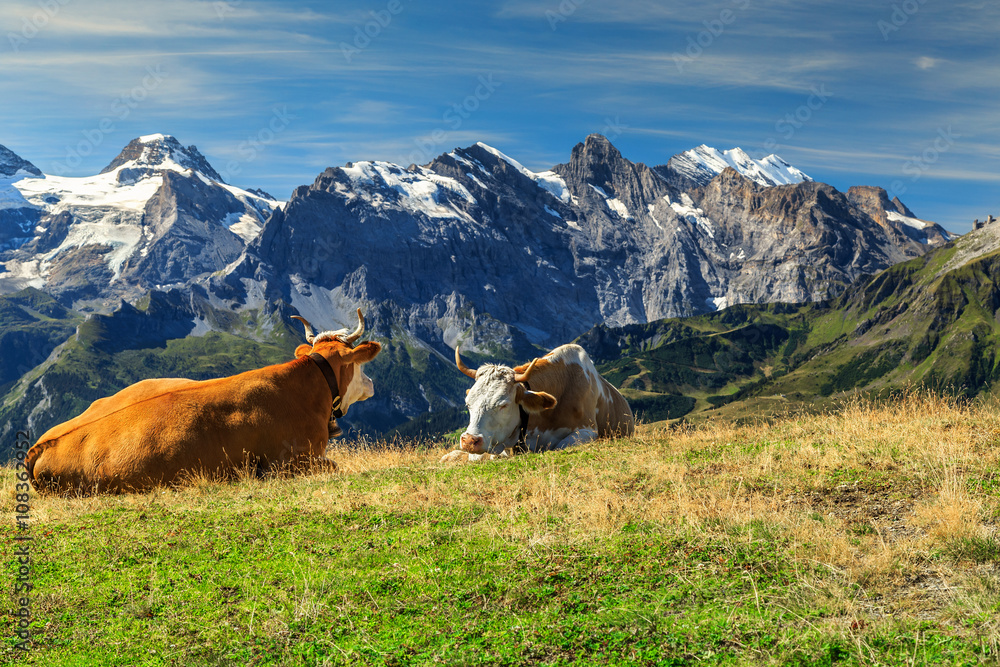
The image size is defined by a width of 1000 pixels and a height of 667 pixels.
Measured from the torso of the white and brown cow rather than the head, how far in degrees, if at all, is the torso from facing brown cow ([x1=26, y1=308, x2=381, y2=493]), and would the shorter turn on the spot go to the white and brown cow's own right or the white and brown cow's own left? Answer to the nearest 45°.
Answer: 0° — it already faces it

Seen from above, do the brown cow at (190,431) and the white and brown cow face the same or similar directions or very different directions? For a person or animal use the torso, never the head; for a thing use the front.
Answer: very different directions

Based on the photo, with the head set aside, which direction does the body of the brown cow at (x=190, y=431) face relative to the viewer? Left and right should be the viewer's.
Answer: facing away from the viewer and to the right of the viewer

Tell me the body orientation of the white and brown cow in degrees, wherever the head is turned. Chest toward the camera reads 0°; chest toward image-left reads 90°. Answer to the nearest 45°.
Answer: approximately 45°
